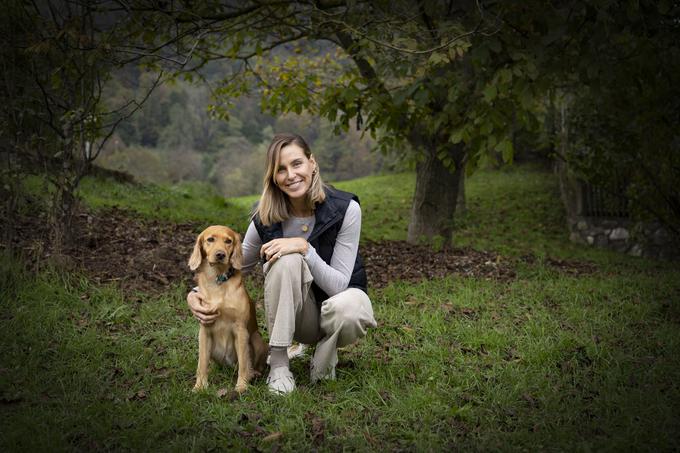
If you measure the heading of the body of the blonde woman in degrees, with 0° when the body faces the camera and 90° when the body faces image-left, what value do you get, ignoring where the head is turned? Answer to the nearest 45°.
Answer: approximately 0°

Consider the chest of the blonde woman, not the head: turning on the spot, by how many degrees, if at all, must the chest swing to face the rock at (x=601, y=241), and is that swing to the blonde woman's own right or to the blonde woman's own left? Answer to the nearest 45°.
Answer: approximately 135° to the blonde woman's own left

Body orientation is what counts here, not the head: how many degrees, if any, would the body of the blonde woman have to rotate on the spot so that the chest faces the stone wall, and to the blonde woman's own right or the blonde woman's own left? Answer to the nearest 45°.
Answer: approximately 135° to the blonde woman's own left

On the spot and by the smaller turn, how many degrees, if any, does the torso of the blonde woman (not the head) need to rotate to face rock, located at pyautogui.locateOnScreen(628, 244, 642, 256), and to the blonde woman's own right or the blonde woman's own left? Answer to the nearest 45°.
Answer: approximately 135° to the blonde woman's own left

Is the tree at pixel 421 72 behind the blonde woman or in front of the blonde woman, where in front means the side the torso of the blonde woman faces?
behind
